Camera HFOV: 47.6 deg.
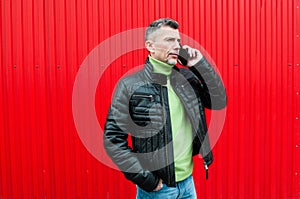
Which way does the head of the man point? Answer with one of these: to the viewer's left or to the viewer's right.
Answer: to the viewer's right

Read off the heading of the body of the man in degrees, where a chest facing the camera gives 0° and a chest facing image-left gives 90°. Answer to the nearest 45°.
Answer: approximately 315°
